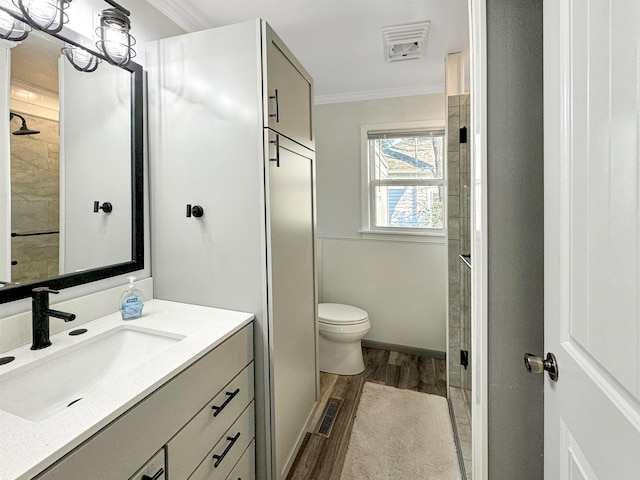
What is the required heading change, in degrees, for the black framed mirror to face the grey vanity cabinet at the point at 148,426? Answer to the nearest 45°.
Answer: approximately 45° to its right

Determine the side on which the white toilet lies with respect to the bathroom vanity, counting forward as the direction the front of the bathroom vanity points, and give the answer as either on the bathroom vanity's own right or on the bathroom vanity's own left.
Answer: on the bathroom vanity's own left

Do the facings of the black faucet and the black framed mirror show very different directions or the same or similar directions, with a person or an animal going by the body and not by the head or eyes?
same or similar directions

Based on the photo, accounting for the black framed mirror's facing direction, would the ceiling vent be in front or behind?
in front

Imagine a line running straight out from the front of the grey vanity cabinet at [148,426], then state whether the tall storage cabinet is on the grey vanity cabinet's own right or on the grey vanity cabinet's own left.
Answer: on the grey vanity cabinet's own left

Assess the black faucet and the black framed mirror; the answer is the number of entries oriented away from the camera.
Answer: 0

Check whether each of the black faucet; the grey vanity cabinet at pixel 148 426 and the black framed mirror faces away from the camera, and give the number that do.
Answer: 0

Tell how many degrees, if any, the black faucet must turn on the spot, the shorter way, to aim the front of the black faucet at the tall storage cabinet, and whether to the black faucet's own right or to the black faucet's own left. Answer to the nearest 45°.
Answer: approximately 45° to the black faucet's own left

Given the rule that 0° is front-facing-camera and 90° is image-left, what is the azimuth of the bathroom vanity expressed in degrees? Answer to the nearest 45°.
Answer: approximately 315°

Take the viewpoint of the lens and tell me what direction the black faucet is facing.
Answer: facing the viewer and to the right of the viewer

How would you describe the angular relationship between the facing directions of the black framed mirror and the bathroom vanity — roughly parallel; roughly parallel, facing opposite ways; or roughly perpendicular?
roughly parallel
